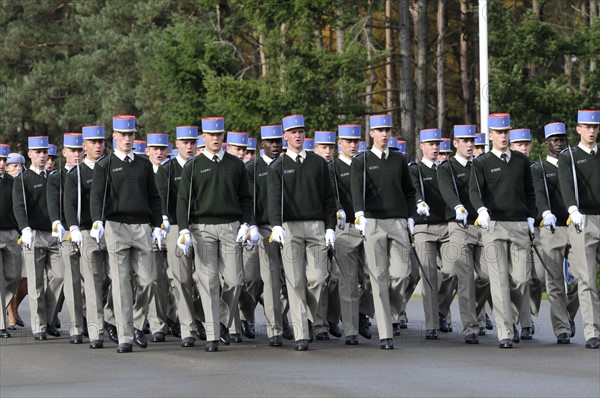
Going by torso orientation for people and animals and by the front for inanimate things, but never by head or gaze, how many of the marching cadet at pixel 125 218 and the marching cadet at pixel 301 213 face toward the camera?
2

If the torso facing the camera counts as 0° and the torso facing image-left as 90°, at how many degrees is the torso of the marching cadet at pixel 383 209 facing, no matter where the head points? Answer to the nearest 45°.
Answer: approximately 0°

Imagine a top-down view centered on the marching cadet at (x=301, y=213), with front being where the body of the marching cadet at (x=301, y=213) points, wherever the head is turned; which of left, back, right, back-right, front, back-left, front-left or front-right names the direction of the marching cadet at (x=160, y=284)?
back-right

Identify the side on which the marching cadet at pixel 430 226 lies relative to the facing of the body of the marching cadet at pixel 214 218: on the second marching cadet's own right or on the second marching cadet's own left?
on the second marching cadet's own left

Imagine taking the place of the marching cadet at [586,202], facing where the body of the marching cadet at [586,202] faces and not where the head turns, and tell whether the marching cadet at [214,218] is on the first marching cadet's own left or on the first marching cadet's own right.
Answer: on the first marching cadet's own right

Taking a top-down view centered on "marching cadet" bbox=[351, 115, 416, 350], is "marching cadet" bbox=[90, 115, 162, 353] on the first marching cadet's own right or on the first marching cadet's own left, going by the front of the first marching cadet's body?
on the first marching cadet's own right

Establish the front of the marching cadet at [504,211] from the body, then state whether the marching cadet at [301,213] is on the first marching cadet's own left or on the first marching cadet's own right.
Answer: on the first marching cadet's own right

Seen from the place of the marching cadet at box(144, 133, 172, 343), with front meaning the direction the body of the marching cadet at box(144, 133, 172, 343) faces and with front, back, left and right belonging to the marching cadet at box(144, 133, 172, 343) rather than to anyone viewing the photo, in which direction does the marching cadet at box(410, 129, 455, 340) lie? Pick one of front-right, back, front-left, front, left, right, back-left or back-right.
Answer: left

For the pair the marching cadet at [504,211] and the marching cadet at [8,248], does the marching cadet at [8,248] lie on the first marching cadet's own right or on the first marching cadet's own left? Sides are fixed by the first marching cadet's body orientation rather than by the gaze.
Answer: on the first marching cadet's own right

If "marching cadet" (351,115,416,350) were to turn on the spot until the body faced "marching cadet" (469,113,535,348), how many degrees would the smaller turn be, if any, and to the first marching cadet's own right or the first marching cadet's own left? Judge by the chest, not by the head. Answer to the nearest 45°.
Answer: approximately 90° to the first marching cadet's own left

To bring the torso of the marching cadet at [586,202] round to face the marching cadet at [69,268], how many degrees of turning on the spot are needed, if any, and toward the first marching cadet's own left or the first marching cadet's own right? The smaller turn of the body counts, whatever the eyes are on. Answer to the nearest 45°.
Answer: approximately 90° to the first marching cadet's own right
